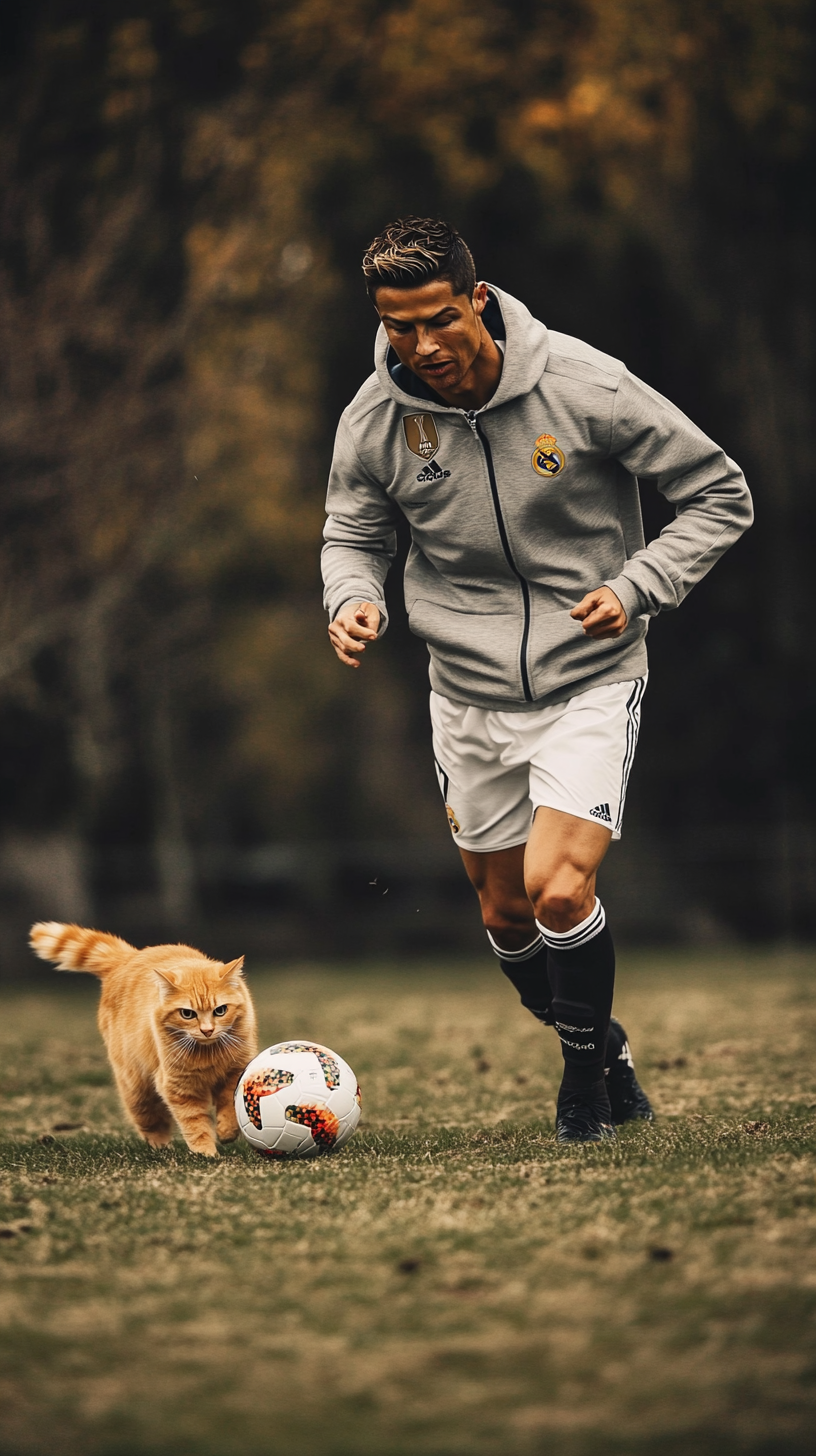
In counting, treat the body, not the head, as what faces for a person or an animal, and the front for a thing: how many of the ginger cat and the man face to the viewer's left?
0

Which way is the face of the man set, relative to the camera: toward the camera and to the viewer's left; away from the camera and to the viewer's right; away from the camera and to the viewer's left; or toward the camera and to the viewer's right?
toward the camera and to the viewer's left

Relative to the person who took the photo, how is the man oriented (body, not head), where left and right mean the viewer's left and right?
facing the viewer
